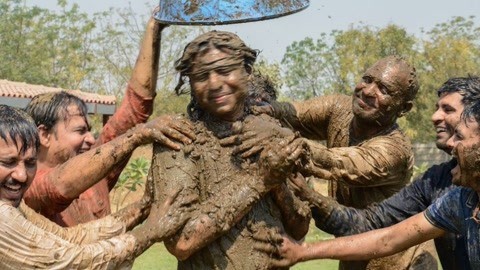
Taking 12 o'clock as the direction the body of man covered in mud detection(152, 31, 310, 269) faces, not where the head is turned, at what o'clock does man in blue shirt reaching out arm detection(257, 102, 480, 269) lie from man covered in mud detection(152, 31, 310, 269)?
man in blue shirt reaching out arm detection(257, 102, 480, 269) is roughly at 9 o'clock from man covered in mud detection(152, 31, 310, 269).

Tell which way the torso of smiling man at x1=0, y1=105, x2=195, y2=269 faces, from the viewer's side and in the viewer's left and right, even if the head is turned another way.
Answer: facing the viewer and to the right of the viewer

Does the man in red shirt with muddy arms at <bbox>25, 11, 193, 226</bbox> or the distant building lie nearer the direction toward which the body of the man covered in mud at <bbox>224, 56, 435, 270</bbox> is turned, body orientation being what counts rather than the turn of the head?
the man in red shirt with muddy arms

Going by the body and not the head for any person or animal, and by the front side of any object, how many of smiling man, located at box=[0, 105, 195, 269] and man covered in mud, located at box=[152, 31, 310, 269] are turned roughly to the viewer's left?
0

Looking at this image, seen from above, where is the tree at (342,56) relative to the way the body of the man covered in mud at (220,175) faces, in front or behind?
behind

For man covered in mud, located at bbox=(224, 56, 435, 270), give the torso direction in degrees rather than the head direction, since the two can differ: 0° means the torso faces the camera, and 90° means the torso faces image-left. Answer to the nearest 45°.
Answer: approximately 45°

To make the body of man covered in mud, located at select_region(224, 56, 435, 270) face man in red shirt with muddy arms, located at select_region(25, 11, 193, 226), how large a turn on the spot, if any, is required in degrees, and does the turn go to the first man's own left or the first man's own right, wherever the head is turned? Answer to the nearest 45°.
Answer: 0° — they already face them

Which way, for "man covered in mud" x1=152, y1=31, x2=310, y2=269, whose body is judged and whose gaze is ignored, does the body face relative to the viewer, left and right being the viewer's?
facing the viewer

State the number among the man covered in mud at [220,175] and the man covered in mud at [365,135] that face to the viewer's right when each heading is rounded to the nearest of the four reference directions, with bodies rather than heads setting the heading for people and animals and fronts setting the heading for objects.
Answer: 0

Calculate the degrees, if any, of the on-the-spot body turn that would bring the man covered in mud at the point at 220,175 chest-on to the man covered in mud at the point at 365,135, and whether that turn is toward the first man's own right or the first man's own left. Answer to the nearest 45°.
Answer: approximately 135° to the first man's own left

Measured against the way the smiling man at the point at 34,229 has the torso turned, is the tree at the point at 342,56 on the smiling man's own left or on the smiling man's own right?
on the smiling man's own left

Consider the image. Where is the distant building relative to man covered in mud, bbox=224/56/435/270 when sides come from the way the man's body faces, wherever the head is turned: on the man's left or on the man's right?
on the man's right

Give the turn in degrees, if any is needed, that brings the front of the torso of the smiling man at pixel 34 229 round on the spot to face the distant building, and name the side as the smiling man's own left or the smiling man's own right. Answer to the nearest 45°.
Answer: approximately 135° to the smiling man's own left

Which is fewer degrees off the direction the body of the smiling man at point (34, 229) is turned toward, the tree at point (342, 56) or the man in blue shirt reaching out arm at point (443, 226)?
the man in blue shirt reaching out arm
